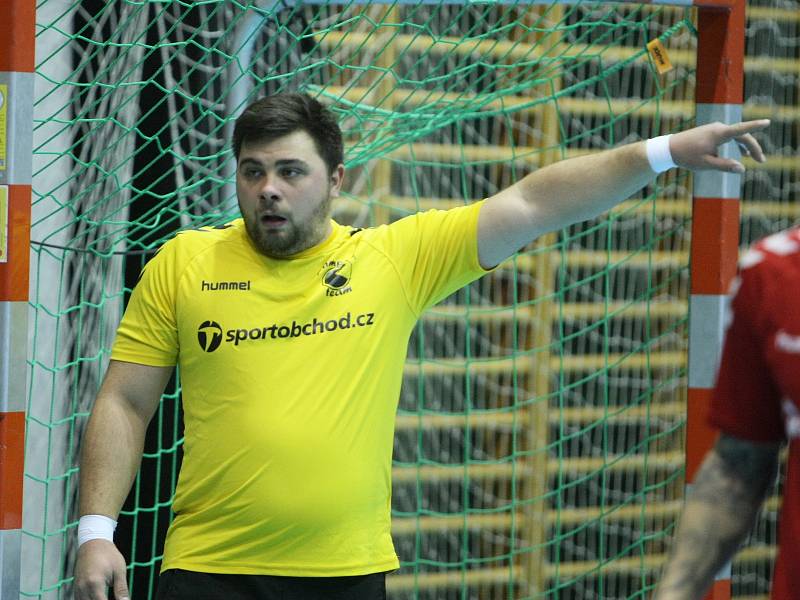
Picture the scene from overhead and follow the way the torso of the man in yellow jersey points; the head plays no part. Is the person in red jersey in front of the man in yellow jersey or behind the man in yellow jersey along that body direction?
in front

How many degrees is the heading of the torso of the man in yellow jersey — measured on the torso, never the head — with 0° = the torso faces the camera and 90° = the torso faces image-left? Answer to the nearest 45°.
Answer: approximately 0°
